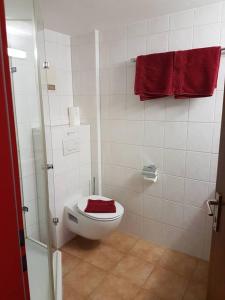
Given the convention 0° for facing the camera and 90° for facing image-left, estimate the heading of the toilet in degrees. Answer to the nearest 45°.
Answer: approximately 315°

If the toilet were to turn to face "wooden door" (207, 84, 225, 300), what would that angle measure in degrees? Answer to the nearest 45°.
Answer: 0° — it already faces it

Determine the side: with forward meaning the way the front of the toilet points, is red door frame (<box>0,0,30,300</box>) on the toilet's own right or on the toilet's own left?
on the toilet's own right
